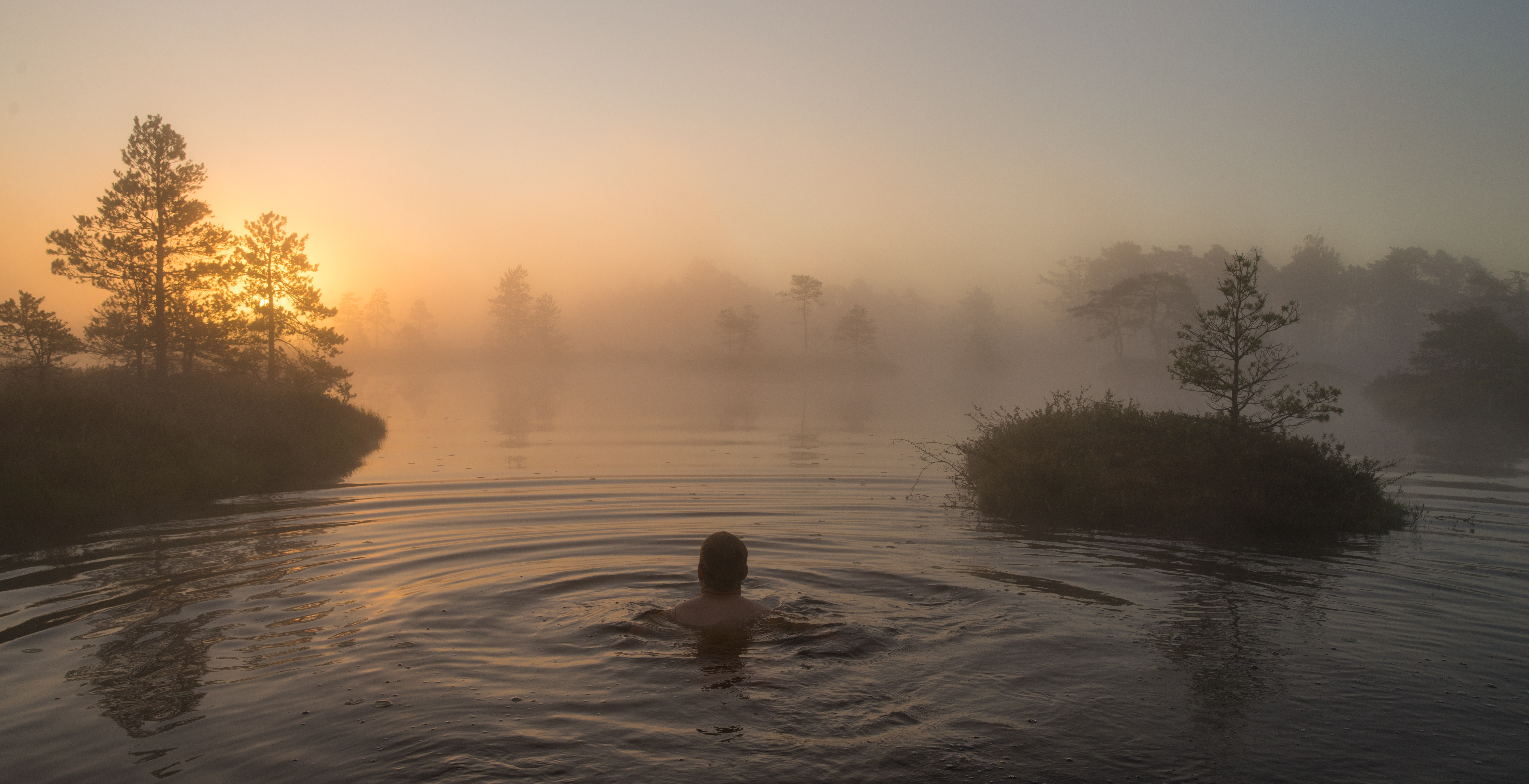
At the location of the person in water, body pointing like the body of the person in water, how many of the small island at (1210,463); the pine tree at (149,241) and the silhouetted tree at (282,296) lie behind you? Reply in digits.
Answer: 0

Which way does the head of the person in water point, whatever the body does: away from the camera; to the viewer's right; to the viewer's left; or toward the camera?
away from the camera

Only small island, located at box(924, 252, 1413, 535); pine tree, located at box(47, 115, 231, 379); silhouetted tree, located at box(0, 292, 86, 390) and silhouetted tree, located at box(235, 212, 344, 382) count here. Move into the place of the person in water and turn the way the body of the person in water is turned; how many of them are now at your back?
0

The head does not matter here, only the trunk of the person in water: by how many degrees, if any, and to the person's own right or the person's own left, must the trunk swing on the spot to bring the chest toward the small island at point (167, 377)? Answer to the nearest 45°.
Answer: approximately 45° to the person's own left

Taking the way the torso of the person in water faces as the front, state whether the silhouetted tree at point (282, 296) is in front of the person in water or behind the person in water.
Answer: in front

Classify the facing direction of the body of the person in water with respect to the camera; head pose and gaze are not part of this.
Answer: away from the camera

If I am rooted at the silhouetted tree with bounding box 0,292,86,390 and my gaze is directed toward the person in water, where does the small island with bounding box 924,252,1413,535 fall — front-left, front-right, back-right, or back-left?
front-left

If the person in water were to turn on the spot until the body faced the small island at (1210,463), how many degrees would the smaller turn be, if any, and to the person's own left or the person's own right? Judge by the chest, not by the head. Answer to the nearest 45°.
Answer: approximately 45° to the person's own right

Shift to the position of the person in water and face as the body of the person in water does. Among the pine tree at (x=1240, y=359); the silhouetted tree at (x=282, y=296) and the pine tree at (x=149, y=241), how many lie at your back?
0

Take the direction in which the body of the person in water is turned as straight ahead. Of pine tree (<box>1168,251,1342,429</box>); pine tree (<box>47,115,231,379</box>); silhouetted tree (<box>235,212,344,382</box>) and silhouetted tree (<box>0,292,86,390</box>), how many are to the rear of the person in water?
0
